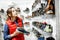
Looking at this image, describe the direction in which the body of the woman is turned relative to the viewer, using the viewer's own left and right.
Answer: facing the viewer and to the right of the viewer
